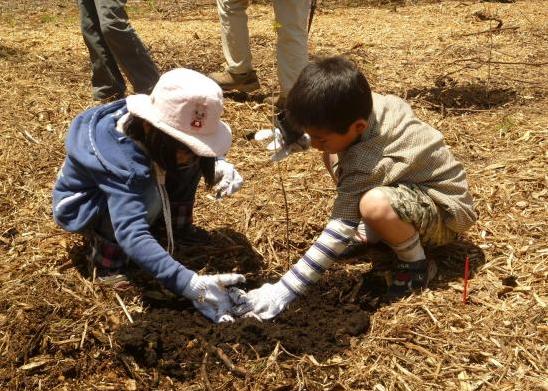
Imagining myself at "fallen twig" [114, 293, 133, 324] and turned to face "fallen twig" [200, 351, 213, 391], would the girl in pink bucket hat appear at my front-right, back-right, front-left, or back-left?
back-left

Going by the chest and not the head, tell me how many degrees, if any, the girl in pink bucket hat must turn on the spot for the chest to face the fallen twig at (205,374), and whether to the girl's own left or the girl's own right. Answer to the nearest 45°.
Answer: approximately 45° to the girl's own right

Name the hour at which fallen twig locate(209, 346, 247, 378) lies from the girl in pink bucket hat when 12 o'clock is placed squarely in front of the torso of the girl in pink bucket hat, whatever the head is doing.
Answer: The fallen twig is roughly at 1 o'clock from the girl in pink bucket hat.

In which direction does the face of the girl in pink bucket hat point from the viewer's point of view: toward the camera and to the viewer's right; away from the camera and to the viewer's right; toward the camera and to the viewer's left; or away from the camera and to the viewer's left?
toward the camera and to the viewer's right

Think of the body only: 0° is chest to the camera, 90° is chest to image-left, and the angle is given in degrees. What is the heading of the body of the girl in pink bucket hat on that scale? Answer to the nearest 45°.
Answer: approximately 315°
